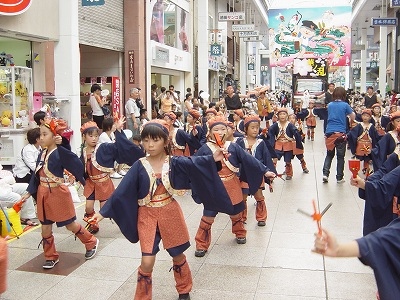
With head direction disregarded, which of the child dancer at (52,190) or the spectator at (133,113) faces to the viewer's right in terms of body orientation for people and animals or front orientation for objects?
the spectator

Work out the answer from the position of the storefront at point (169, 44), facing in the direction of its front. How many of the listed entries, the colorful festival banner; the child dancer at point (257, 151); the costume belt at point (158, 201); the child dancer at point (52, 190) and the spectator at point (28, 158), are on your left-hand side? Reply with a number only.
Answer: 1

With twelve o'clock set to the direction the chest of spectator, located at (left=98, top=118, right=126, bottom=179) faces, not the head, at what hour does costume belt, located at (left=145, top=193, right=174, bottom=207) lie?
The costume belt is roughly at 3 o'clock from the spectator.

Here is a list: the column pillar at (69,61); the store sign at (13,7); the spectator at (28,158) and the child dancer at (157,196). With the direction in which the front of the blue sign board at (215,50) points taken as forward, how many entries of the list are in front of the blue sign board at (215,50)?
4

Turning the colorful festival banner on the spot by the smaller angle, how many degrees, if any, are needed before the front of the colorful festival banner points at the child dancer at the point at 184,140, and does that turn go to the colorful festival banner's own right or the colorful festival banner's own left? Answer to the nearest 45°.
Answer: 0° — it already faces them

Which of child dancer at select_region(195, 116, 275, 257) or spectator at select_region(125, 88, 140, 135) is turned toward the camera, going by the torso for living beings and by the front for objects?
the child dancer

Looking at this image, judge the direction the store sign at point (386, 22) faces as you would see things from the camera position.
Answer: facing the viewer

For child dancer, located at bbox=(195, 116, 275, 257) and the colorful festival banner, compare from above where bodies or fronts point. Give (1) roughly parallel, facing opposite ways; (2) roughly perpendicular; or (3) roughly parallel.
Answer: roughly parallel

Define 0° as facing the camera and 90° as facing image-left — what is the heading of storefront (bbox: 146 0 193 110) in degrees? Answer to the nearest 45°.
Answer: approximately 315°

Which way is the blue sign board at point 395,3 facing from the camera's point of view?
toward the camera

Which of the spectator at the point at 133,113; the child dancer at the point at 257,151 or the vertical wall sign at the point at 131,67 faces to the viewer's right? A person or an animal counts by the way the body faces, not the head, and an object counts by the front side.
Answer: the spectator

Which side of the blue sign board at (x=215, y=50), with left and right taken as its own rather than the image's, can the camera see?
front

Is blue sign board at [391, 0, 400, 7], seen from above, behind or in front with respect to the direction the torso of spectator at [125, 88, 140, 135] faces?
in front

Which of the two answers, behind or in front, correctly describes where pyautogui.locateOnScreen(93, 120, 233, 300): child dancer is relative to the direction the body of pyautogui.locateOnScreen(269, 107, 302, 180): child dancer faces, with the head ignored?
in front

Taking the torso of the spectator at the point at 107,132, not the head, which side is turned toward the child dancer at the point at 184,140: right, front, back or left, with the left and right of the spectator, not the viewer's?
front

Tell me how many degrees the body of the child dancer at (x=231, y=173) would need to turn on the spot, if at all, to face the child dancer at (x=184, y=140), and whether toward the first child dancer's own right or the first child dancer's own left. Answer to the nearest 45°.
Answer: approximately 180°
